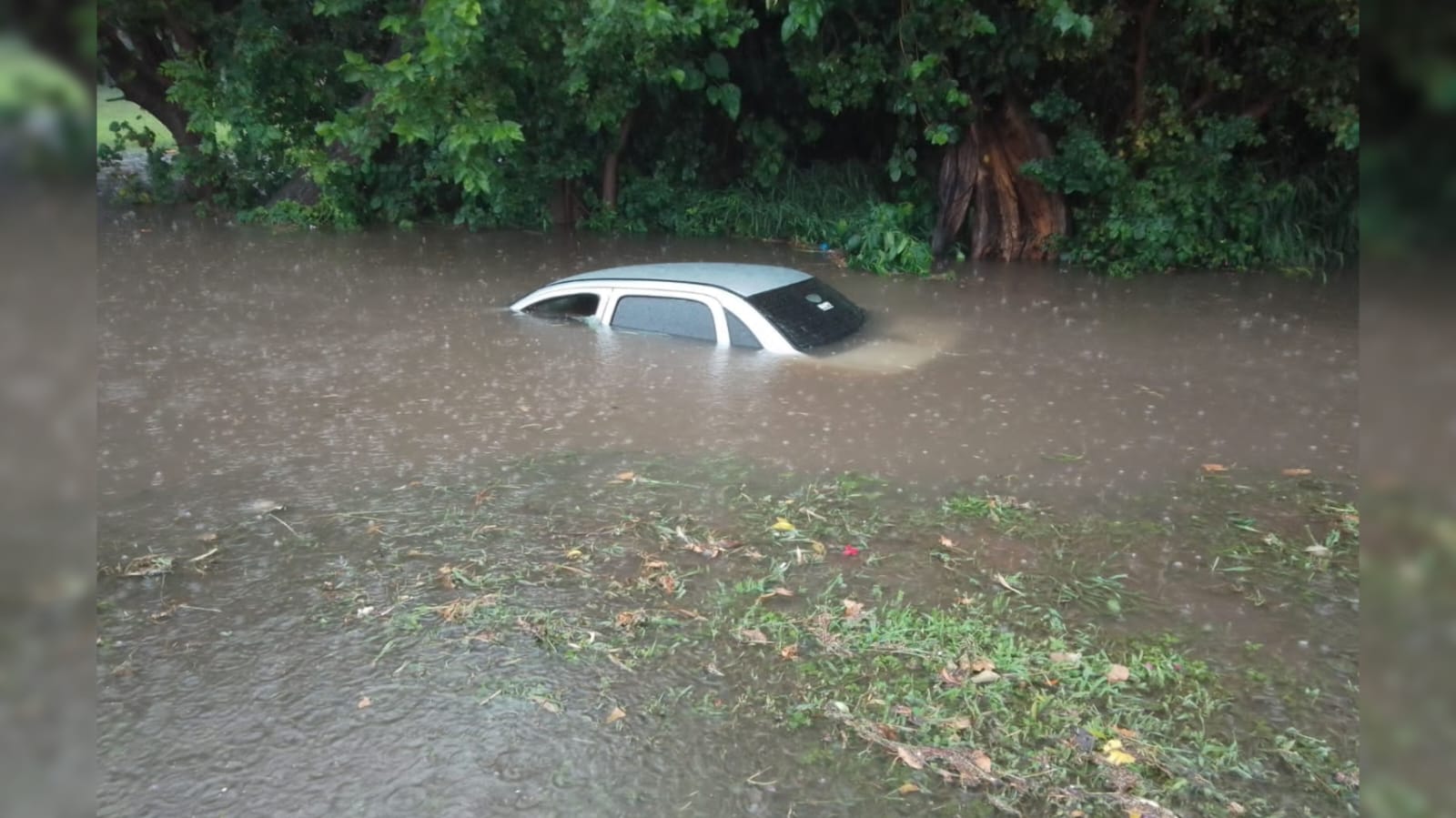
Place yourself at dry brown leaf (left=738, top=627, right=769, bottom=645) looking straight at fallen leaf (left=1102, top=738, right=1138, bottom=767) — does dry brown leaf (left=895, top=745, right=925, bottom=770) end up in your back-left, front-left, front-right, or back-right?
front-right

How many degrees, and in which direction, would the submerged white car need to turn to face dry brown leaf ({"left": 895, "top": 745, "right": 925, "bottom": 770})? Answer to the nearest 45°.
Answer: approximately 135° to its left

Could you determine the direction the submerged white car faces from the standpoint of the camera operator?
facing away from the viewer and to the left of the viewer

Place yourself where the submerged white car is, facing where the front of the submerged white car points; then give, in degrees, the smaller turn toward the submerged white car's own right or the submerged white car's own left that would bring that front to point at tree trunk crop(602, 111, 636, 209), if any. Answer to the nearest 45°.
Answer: approximately 45° to the submerged white car's own right

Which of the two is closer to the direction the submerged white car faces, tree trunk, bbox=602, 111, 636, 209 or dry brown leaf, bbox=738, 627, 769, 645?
the tree trunk

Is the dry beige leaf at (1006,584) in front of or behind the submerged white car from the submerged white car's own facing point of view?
behind

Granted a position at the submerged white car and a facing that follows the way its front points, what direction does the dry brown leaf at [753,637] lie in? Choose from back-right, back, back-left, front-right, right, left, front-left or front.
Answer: back-left

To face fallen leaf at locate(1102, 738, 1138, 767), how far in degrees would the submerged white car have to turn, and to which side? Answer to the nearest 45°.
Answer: approximately 135° to its left

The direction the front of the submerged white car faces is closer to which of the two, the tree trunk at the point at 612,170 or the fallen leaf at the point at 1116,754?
the tree trunk

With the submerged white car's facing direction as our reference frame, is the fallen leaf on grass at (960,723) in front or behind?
behind

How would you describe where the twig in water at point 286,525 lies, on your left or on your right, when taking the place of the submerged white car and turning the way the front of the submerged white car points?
on your left
